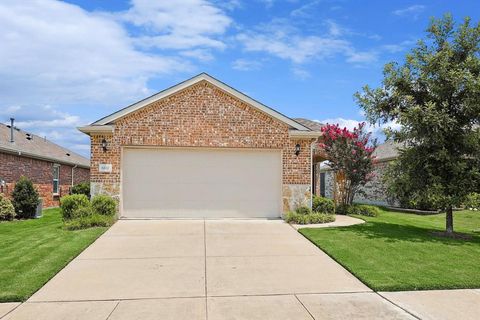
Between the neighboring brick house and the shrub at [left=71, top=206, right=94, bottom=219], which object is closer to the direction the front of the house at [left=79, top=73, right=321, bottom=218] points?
the shrub

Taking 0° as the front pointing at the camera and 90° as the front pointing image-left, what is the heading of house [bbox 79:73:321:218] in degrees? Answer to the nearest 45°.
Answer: approximately 0°

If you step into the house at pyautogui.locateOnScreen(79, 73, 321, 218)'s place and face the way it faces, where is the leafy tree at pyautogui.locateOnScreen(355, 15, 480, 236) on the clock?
The leafy tree is roughly at 10 o'clock from the house.

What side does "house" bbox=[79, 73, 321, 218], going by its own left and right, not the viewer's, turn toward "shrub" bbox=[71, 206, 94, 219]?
right

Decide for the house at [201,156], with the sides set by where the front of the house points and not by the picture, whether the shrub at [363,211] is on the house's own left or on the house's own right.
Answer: on the house's own left

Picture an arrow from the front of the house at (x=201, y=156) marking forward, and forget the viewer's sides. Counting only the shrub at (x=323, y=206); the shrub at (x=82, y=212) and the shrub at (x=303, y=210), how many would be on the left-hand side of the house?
2

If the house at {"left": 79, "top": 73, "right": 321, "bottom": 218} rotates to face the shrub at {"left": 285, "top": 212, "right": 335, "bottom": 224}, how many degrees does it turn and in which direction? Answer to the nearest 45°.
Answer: approximately 90° to its left

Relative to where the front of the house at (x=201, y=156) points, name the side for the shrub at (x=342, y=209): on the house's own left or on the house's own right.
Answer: on the house's own left

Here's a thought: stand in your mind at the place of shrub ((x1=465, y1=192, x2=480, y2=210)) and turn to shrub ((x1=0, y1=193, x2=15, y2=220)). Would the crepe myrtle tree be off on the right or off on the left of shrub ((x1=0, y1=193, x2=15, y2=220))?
right

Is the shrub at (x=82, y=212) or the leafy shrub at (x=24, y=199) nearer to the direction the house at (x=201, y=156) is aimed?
the shrub at (x=82, y=212)

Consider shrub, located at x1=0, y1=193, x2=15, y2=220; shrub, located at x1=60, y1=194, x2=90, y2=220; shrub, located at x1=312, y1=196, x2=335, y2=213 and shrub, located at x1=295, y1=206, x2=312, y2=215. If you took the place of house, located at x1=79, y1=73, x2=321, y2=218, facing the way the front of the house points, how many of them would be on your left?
2
